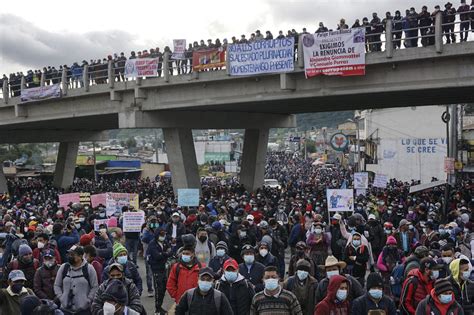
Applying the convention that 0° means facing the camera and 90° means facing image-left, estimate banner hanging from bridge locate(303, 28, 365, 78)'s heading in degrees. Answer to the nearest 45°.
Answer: approximately 0°

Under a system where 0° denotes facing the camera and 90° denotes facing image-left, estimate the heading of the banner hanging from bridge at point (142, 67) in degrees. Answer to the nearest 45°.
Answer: approximately 0°

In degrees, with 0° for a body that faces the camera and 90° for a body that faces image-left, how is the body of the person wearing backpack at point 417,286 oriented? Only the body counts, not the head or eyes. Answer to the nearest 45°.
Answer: approximately 315°

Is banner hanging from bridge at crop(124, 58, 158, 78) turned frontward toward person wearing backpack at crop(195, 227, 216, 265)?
yes

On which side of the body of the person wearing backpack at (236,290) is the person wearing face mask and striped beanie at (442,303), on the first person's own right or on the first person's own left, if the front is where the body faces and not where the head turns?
on the first person's own left

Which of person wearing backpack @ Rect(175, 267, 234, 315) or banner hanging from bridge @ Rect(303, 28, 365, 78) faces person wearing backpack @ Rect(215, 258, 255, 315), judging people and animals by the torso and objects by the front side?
the banner hanging from bridge
